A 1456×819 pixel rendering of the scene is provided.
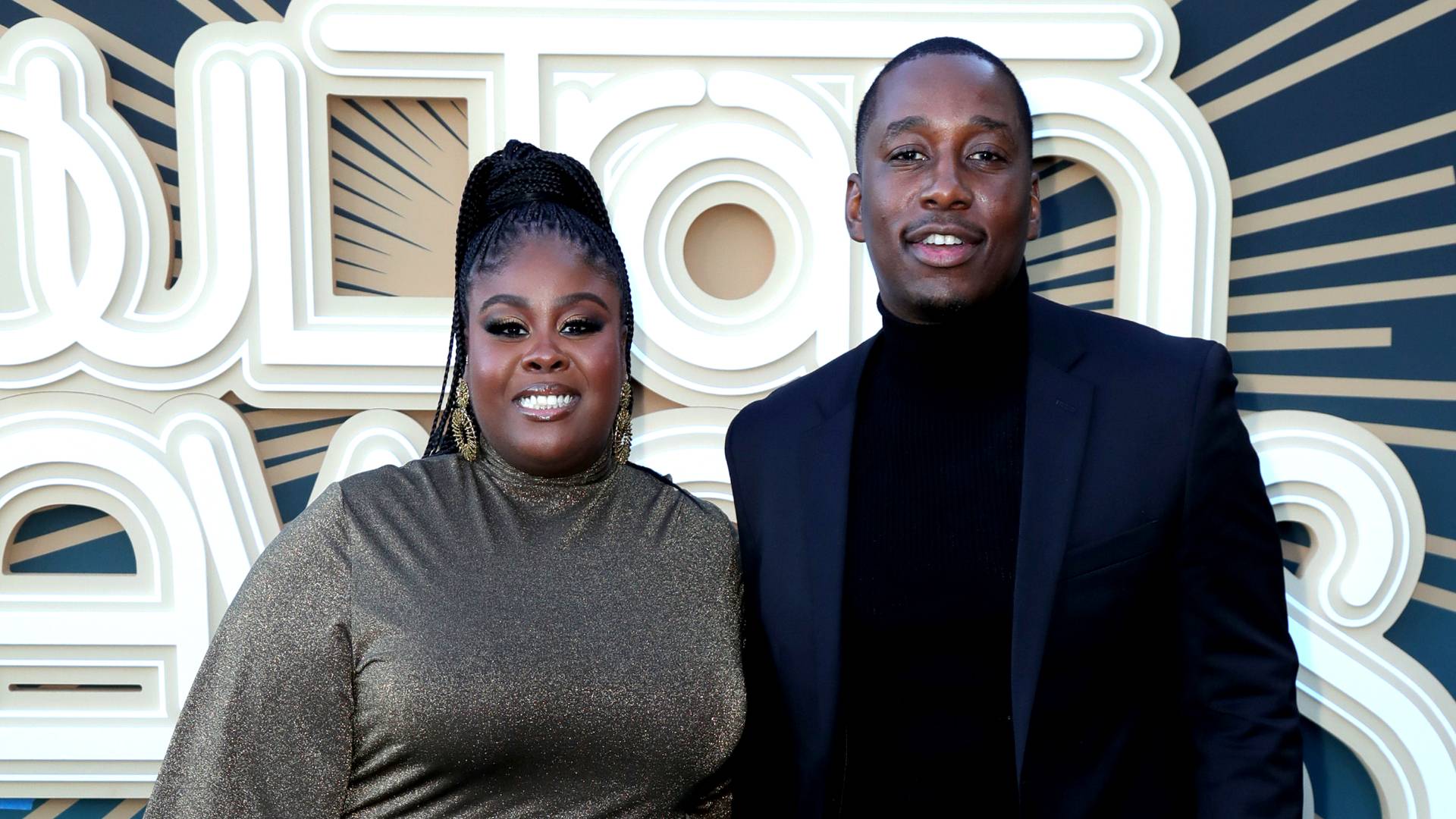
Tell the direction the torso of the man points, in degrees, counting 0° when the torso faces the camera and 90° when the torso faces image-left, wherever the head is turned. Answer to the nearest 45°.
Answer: approximately 0°

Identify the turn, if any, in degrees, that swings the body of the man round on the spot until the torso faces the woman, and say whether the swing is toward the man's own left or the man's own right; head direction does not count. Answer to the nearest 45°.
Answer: approximately 90° to the man's own right
